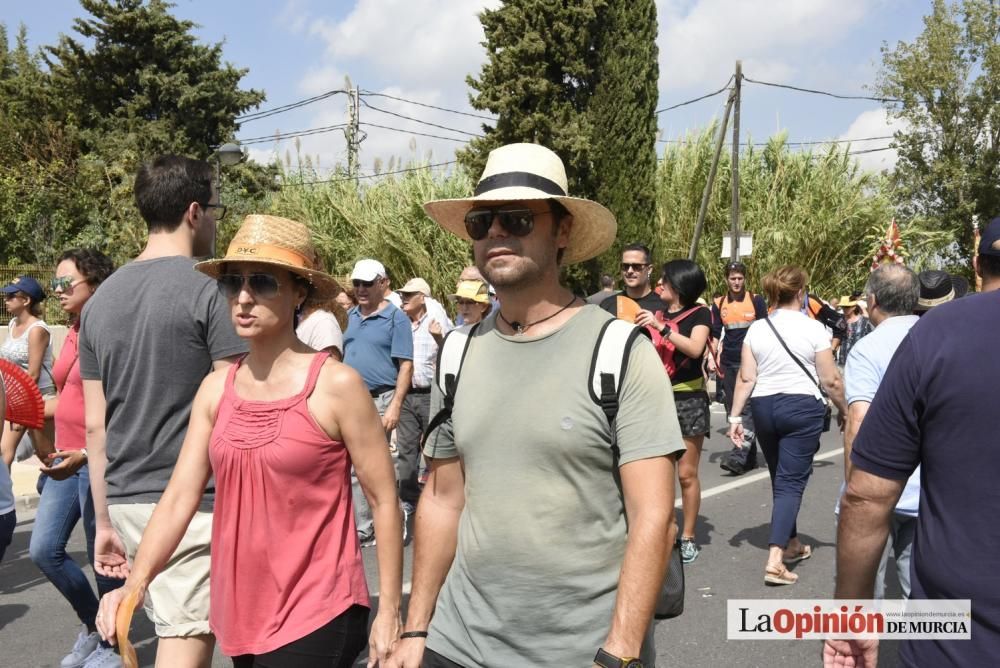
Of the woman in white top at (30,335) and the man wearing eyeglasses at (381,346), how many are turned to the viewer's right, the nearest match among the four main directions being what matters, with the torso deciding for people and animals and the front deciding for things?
0

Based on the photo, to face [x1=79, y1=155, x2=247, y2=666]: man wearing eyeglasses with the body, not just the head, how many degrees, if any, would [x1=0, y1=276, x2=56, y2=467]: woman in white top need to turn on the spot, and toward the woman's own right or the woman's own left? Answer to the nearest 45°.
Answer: approximately 45° to the woman's own left

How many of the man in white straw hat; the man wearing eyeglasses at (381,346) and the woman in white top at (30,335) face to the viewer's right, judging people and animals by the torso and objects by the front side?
0

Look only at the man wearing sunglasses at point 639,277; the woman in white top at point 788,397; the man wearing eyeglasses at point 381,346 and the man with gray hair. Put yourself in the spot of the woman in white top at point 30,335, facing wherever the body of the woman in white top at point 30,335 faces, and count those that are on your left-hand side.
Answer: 4

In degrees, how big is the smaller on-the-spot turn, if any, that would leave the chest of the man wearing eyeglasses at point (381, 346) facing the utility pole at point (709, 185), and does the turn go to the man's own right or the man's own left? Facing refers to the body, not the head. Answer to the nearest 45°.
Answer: approximately 180°

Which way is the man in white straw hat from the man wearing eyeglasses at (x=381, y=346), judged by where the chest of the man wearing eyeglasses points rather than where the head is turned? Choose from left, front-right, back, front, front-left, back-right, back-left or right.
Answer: front-left

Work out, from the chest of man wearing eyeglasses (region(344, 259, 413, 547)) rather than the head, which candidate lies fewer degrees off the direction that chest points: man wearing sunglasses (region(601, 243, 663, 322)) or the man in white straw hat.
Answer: the man in white straw hat

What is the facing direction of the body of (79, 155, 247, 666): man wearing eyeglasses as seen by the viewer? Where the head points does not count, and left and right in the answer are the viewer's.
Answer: facing away from the viewer and to the right of the viewer

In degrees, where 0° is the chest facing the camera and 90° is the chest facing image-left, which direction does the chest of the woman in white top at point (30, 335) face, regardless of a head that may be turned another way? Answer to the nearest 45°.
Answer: approximately 45°

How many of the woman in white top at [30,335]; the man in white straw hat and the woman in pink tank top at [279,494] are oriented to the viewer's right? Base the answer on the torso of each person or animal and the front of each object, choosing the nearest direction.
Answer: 0

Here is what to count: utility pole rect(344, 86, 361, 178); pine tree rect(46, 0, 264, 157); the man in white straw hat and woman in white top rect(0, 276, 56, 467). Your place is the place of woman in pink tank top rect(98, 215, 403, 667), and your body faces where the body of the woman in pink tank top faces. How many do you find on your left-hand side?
1

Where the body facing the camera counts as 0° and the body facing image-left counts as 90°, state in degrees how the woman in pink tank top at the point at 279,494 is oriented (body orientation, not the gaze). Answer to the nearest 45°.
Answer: approximately 45°

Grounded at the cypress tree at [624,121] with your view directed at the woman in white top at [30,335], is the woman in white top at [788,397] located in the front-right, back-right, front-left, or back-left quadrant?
front-left

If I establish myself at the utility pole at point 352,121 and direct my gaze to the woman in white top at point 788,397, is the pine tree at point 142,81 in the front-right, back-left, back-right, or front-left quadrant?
front-right
